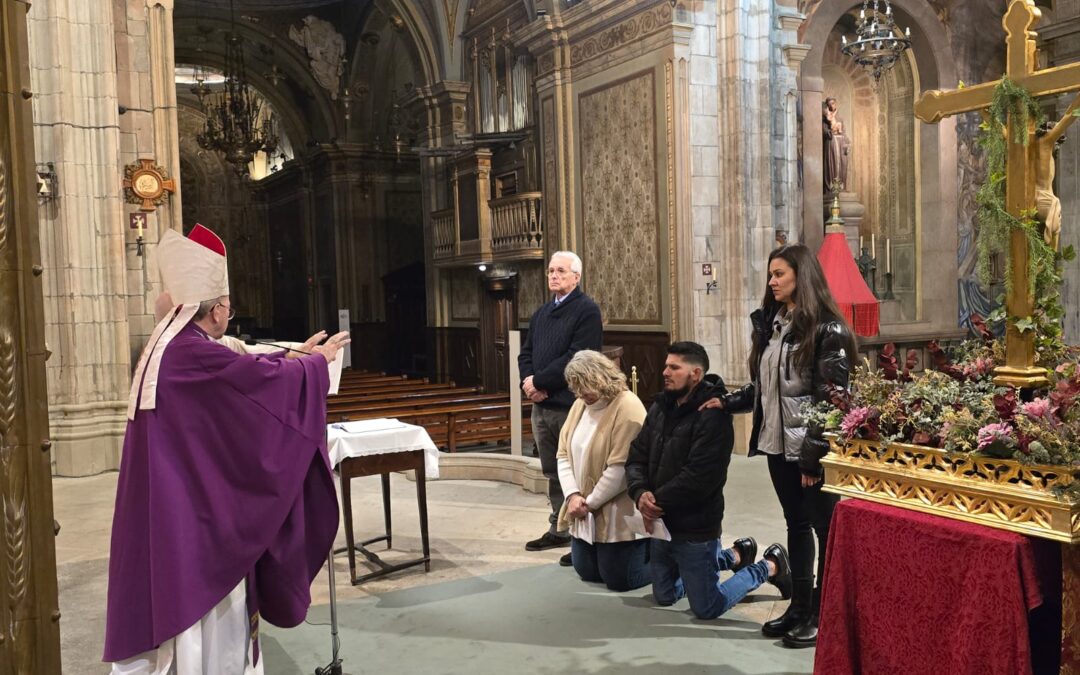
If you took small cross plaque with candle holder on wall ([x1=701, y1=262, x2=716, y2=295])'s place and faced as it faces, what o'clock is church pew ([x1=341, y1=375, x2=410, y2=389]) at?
The church pew is roughly at 4 o'clock from the small cross plaque with candle holder on wall.

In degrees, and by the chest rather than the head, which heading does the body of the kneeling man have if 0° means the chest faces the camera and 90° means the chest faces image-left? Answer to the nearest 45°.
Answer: approximately 45°

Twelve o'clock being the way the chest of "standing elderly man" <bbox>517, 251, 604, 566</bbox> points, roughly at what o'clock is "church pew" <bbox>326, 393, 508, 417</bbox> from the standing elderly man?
The church pew is roughly at 4 o'clock from the standing elderly man.

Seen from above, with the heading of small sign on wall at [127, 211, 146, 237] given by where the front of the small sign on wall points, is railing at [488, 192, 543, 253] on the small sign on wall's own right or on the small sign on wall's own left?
on the small sign on wall's own left

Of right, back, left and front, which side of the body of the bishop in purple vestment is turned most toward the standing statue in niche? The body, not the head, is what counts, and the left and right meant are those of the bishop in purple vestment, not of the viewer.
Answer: front

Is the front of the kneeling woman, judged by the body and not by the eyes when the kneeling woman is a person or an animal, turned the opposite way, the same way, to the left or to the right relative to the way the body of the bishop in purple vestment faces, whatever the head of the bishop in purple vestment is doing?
the opposite way

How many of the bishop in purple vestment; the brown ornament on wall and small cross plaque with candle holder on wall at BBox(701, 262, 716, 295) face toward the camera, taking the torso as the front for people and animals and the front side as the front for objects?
2

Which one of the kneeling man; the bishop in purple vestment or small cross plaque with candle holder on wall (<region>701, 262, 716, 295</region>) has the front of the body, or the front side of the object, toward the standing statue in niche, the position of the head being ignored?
the bishop in purple vestment

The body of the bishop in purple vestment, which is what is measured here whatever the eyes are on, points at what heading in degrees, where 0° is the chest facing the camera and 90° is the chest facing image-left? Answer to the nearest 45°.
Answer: approximately 225°

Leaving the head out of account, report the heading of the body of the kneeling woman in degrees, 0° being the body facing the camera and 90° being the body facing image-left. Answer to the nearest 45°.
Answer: approximately 45°

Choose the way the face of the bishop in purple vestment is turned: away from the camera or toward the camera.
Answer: away from the camera

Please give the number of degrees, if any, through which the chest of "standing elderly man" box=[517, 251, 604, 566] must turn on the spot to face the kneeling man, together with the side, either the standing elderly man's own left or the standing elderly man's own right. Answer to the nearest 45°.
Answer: approximately 90° to the standing elderly man's own left
